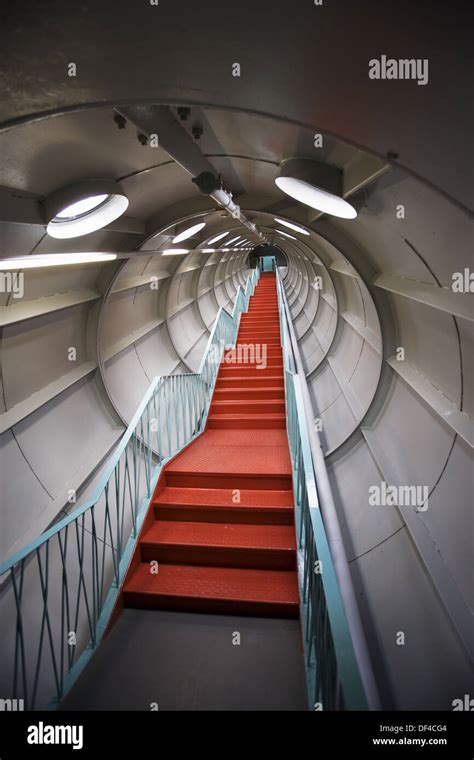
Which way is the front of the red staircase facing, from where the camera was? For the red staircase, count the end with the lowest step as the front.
facing the viewer

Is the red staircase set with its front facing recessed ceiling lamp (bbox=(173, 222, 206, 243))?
no

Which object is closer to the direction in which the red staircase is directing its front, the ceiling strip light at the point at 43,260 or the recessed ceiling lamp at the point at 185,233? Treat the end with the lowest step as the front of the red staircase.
the ceiling strip light
